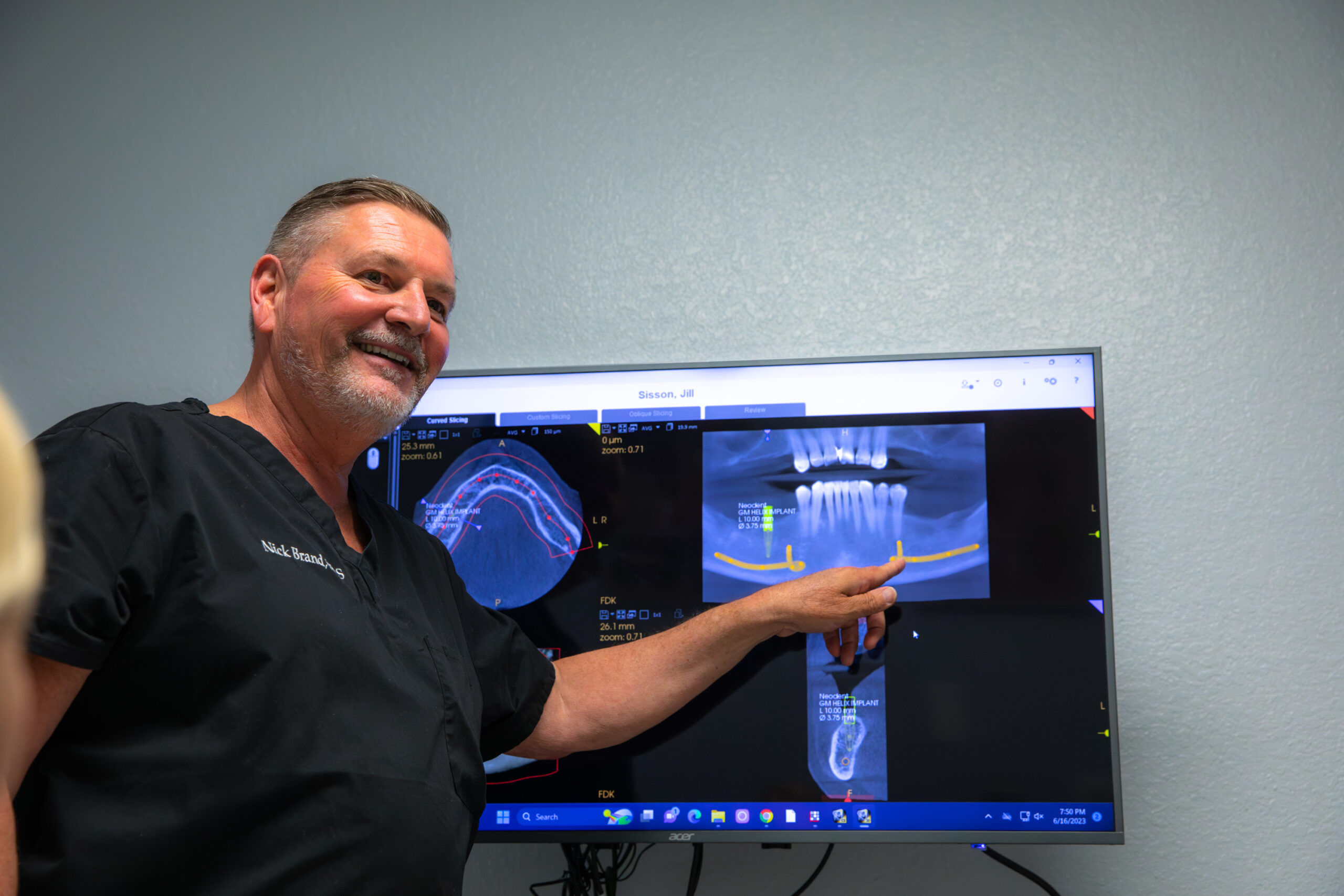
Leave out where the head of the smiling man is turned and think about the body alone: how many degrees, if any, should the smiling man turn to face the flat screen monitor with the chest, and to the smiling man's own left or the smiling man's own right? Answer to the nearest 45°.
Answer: approximately 90° to the smiling man's own left

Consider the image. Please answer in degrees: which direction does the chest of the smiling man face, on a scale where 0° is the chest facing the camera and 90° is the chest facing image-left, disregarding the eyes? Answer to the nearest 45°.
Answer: approximately 315°
